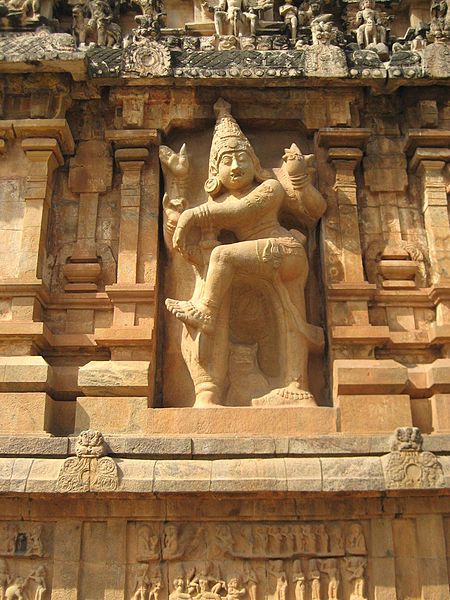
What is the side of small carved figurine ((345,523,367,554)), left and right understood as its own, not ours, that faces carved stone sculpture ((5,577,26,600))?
right

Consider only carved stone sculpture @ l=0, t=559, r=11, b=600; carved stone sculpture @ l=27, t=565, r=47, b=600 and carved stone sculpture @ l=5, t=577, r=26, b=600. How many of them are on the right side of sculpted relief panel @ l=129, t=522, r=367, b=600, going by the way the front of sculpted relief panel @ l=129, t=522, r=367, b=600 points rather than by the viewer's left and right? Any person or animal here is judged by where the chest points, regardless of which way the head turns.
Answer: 3

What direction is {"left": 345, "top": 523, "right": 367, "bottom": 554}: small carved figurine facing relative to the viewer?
toward the camera

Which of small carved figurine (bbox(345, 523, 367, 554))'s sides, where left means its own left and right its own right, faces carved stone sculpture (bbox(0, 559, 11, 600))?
right

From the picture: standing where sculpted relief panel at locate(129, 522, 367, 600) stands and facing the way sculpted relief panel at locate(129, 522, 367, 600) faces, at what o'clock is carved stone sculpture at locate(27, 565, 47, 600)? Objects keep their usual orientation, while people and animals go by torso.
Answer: The carved stone sculpture is roughly at 3 o'clock from the sculpted relief panel.

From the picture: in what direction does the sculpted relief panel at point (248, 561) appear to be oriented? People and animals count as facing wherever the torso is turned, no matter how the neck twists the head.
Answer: toward the camera

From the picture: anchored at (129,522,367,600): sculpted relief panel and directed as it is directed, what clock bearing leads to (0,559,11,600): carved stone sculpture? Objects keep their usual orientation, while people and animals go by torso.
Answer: The carved stone sculpture is roughly at 3 o'clock from the sculpted relief panel.

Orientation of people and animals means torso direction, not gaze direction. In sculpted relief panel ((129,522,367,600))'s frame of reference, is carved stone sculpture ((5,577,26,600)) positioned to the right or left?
on its right
